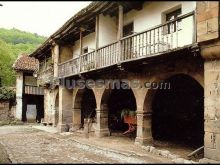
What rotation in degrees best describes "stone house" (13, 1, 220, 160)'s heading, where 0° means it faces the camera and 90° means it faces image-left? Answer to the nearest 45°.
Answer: approximately 45°
